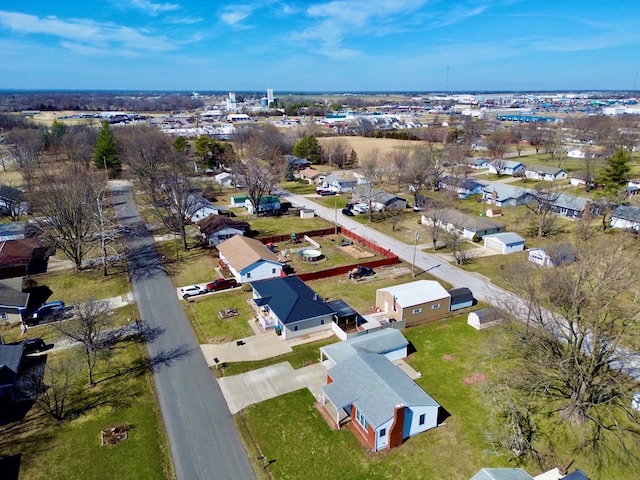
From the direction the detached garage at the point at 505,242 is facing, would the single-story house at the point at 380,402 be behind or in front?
in front

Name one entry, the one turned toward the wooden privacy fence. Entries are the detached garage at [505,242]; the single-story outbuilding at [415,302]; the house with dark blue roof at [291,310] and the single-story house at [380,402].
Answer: the detached garage

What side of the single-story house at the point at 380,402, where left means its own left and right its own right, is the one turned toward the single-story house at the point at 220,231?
right

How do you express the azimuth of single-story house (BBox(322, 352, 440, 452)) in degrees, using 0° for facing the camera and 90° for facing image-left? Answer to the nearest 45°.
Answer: approximately 45°

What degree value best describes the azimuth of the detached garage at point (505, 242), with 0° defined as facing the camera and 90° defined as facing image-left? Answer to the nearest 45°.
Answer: approximately 45°

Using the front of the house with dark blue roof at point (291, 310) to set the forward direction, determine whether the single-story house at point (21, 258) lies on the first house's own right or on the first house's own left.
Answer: on the first house's own right

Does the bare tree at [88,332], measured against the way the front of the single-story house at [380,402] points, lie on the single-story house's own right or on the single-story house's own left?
on the single-story house's own right

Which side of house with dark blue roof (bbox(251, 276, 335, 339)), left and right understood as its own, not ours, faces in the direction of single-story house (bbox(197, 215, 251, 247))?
right

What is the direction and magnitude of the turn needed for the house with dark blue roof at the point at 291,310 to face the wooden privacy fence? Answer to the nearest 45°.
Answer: approximately 180°

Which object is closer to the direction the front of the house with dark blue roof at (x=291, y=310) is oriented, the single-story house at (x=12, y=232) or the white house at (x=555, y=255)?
the single-story house

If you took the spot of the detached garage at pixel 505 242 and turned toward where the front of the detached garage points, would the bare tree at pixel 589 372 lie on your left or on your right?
on your left
